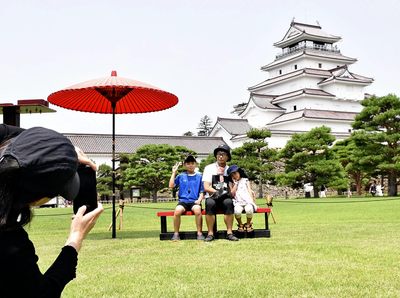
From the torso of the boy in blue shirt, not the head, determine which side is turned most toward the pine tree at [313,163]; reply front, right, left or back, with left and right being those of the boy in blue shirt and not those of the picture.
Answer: back

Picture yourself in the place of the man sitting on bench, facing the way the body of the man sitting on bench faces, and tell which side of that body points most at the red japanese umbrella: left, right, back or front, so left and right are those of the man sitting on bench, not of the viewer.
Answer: right

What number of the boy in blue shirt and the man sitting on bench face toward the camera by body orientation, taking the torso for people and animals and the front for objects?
2

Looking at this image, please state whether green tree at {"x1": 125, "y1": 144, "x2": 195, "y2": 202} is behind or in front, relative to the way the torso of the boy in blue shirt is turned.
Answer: behind

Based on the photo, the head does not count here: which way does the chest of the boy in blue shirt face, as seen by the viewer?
toward the camera

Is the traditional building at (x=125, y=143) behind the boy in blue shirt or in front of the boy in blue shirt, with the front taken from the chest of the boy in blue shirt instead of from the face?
behind

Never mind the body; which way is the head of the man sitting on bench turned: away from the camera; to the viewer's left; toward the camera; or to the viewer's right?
toward the camera

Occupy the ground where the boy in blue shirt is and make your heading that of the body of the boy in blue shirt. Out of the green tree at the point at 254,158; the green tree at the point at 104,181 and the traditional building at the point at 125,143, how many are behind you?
3

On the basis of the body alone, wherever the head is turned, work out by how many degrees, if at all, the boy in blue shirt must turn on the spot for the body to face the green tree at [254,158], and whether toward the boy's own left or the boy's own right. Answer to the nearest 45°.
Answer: approximately 180°

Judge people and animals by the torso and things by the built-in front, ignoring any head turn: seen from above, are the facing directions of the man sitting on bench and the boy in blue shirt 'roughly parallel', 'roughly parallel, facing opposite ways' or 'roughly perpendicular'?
roughly parallel

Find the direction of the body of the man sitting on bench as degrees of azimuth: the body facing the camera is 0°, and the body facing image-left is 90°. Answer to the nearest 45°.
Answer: approximately 0°

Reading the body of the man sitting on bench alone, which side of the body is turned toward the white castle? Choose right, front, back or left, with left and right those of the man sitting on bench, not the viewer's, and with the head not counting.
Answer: back

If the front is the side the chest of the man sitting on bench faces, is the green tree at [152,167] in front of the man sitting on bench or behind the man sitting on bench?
behind
